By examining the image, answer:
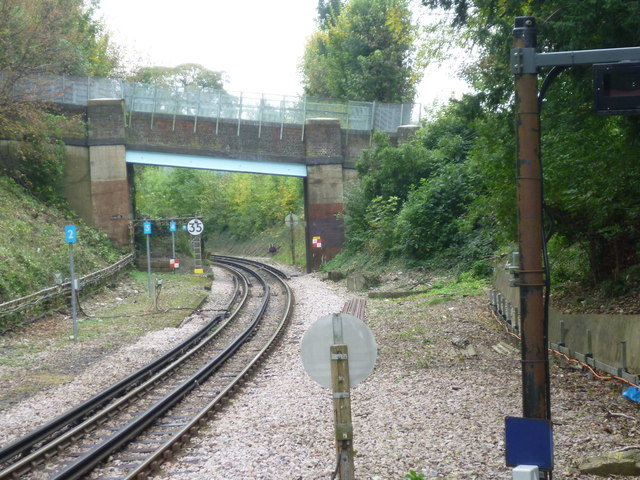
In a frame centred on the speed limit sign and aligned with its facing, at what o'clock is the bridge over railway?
The bridge over railway is roughly at 6 o'clock from the speed limit sign.

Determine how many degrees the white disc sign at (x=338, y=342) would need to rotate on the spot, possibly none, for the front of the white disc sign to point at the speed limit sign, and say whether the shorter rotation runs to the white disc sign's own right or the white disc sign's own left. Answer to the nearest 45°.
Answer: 0° — it already faces it

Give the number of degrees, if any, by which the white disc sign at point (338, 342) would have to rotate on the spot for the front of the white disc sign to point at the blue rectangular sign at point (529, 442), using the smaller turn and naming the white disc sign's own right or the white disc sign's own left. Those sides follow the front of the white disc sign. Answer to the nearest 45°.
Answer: approximately 90° to the white disc sign's own right

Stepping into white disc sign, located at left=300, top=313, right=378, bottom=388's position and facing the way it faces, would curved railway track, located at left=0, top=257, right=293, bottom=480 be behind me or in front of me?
in front

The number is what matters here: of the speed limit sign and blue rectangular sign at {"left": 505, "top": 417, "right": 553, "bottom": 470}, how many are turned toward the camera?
2

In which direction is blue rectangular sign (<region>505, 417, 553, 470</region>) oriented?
toward the camera

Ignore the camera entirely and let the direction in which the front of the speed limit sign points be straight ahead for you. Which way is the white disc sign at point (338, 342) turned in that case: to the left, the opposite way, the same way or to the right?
the opposite way

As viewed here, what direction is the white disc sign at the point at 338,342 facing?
away from the camera

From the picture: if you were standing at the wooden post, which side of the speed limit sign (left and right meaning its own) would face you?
front

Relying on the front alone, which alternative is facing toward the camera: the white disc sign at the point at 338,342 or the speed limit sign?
the speed limit sign

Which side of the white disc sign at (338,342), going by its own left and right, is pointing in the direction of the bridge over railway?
front

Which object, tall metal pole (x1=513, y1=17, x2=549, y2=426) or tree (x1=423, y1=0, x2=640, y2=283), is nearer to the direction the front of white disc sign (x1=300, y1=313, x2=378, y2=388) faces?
the tree

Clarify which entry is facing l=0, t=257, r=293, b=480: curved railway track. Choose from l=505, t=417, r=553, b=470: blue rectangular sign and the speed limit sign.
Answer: the speed limit sign

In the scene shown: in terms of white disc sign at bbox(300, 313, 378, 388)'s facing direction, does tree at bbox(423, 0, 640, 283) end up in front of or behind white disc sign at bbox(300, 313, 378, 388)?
in front
